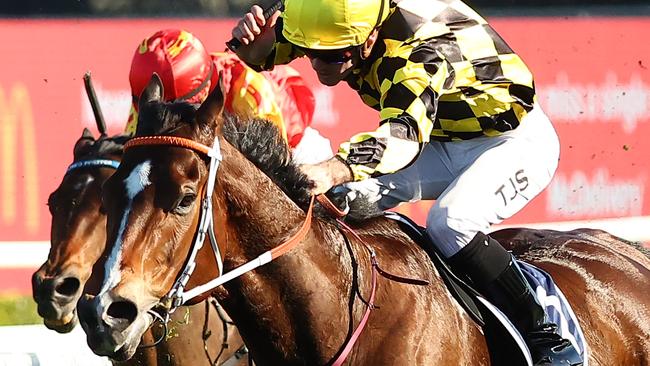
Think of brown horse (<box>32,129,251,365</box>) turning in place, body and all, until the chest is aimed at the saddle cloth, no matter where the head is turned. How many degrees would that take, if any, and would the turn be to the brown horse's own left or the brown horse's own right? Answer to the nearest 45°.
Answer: approximately 90° to the brown horse's own left

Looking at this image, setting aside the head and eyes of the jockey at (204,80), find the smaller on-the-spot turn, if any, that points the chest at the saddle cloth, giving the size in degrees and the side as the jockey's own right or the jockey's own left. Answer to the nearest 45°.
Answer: approximately 90° to the jockey's own left

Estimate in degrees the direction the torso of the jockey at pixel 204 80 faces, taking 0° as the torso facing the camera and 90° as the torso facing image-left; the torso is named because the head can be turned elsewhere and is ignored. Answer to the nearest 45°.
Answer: approximately 45°

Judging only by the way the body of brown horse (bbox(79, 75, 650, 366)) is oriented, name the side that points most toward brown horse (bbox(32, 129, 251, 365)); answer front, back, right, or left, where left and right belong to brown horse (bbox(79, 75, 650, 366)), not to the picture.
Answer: right

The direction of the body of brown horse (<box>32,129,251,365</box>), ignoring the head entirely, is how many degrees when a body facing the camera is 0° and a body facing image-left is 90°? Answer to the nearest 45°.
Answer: approximately 45°
